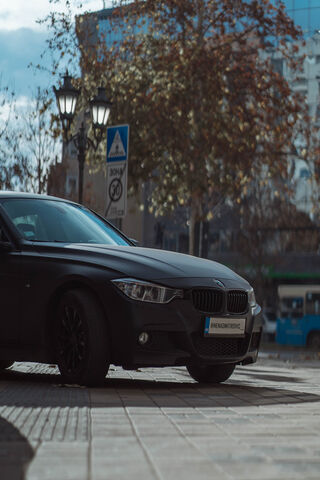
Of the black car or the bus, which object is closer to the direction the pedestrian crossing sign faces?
the black car

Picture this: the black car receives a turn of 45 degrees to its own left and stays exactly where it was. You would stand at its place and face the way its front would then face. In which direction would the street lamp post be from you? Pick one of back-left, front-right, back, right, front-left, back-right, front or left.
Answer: left

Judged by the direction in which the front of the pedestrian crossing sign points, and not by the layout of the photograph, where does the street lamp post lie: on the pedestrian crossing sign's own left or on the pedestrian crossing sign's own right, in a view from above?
on the pedestrian crossing sign's own right

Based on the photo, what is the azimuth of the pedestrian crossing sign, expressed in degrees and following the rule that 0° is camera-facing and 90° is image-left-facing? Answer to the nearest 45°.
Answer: approximately 45°

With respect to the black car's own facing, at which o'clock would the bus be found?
The bus is roughly at 8 o'clock from the black car.

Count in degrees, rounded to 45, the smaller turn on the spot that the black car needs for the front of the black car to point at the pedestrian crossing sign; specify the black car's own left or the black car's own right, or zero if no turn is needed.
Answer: approximately 135° to the black car's own left

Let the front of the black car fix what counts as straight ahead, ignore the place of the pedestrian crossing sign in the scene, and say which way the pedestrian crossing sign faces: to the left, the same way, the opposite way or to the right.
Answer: to the right

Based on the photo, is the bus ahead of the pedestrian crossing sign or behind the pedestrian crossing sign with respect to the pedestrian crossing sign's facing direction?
behind
